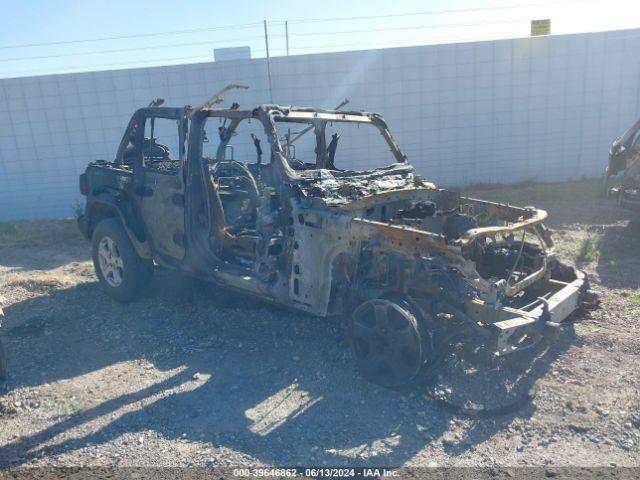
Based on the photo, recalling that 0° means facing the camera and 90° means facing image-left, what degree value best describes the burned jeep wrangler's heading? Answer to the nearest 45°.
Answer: approximately 315°

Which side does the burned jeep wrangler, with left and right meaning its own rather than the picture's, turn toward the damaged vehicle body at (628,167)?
left
